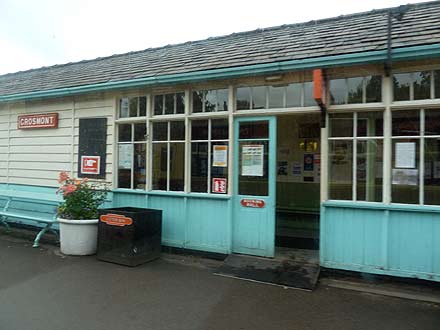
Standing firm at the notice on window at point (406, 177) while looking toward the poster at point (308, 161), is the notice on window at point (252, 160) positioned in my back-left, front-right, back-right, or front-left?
front-left

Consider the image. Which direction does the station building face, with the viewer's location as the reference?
facing the viewer and to the left of the viewer

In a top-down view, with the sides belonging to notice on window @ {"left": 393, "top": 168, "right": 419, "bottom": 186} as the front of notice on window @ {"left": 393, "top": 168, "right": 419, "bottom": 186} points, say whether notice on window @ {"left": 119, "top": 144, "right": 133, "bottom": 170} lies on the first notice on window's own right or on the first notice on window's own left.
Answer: on the first notice on window's own right

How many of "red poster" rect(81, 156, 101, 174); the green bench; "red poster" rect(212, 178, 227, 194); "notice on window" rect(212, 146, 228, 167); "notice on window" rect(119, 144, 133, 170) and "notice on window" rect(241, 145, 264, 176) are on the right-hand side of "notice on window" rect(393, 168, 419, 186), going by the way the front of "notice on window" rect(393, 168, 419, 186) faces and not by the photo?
6

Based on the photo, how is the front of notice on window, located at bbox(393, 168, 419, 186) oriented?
toward the camera

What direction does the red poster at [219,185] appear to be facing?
toward the camera

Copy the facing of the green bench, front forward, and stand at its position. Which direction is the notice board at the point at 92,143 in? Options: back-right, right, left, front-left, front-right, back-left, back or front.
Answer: left

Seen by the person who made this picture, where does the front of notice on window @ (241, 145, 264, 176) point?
facing the viewer

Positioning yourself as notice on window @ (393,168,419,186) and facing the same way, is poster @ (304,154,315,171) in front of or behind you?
behind

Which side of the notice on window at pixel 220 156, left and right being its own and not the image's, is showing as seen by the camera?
front

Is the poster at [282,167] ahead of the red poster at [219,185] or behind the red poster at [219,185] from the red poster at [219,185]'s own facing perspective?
behind

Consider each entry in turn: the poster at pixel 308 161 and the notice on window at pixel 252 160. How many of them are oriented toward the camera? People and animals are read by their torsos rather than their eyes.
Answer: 2
